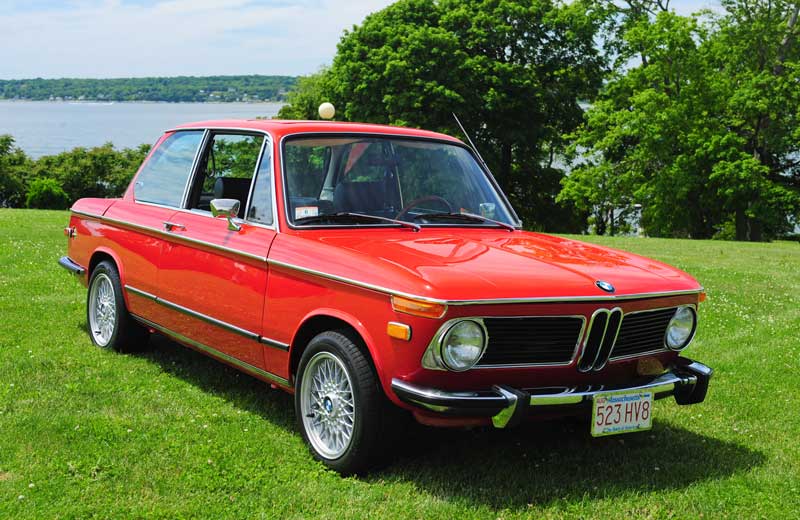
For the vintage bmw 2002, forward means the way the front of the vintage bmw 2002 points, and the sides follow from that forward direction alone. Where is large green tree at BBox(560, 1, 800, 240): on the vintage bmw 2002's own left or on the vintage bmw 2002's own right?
on the vintage bmw 2002's own left

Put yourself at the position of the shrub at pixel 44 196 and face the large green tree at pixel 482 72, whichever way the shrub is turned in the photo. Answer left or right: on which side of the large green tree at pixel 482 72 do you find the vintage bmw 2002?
right

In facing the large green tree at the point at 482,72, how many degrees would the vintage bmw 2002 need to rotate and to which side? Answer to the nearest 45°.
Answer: approximately 135° to its left

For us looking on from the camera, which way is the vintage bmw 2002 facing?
facing the viewer and to the right of the viewer

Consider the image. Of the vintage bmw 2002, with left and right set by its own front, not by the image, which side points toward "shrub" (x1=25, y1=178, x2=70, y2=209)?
back
